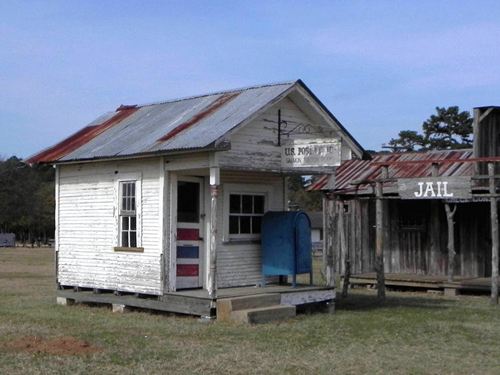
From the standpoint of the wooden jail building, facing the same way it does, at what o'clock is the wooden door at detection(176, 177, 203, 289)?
The wooden door is roughly at 1 o'clock from the wooden jail building.

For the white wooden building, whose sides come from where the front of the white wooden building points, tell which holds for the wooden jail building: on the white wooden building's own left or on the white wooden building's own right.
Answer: on the white wooden building's own left

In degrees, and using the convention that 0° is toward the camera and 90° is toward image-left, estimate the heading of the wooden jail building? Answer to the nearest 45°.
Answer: approximately 0°

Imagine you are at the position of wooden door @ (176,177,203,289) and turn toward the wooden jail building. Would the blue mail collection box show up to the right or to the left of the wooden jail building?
right

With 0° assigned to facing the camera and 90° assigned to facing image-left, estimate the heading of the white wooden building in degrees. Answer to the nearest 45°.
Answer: approximately 315°
